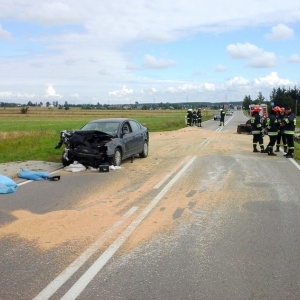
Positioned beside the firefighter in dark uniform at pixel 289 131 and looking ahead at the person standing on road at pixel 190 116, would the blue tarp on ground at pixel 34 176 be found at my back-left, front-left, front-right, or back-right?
back-left

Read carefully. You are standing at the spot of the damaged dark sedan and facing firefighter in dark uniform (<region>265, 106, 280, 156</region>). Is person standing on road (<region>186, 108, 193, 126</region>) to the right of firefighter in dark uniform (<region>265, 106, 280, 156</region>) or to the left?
left

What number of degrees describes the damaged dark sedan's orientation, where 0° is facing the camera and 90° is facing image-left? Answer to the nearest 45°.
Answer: approximately 45°

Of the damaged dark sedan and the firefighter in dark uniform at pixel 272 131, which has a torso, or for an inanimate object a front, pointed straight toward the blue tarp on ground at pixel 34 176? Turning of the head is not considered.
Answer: the damaged dark sedan

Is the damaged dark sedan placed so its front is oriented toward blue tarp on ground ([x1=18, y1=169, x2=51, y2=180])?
yes

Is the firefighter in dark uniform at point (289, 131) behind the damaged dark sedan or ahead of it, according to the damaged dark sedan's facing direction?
behind
